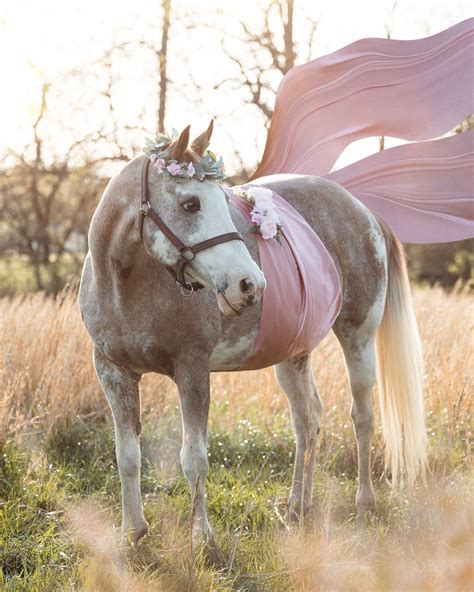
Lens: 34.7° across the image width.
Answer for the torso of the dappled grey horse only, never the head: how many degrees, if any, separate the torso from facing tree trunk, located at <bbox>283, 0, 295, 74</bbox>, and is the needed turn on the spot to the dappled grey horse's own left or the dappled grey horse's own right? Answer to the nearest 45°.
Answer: approximately 135° to the dappled grey horse's own right

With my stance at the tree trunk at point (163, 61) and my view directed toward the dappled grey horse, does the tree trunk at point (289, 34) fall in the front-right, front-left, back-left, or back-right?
front-left

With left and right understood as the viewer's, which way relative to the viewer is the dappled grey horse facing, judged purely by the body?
facing the viewer and to the left of the viewer

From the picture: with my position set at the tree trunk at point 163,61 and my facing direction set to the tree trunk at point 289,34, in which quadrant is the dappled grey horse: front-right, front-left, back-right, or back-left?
front-right

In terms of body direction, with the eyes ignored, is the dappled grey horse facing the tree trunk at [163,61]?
no
